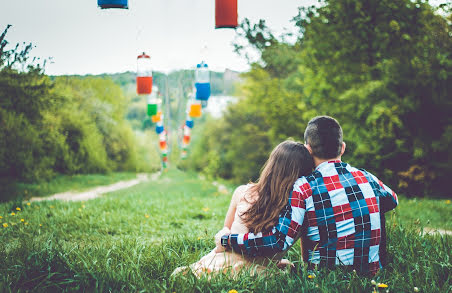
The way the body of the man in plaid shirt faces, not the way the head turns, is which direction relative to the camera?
away from the camera

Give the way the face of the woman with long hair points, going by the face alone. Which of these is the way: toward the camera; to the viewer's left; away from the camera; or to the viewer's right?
away from the camera

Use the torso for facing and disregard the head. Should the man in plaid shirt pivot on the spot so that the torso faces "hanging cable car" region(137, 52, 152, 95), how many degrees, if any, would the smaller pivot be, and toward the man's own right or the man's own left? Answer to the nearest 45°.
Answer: approximately 45° to the man's own left

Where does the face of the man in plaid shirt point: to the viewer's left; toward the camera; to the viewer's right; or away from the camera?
away from the camera

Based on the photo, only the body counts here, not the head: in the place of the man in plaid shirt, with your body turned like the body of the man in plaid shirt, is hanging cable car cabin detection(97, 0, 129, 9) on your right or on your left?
on your left
